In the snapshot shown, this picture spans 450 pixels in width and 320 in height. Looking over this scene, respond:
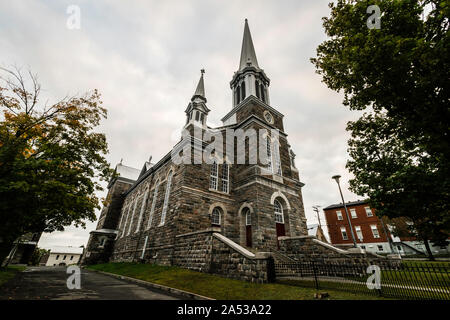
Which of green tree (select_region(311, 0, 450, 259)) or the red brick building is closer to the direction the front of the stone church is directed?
the green tree

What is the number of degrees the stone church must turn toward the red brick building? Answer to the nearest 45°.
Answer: approximately 90° to its left

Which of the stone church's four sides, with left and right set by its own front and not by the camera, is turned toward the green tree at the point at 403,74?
front

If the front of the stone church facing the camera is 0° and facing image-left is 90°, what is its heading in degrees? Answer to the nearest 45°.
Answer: approximately 315°
